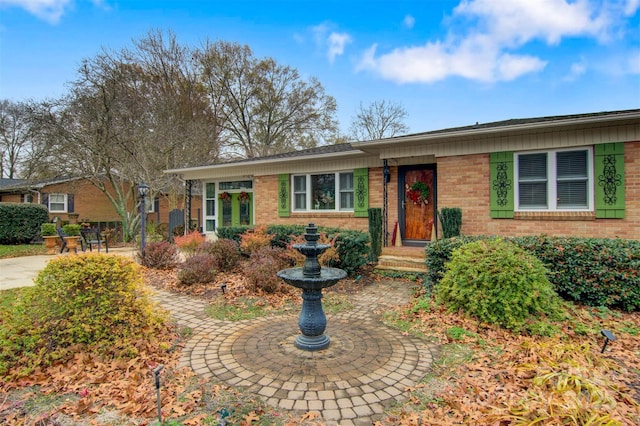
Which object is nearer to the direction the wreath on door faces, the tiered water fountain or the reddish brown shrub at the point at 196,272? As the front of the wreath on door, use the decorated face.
the tiered water fountain

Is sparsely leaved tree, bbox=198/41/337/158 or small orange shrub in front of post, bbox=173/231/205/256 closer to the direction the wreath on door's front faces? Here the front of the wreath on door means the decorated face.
the small orange shrub in front of post

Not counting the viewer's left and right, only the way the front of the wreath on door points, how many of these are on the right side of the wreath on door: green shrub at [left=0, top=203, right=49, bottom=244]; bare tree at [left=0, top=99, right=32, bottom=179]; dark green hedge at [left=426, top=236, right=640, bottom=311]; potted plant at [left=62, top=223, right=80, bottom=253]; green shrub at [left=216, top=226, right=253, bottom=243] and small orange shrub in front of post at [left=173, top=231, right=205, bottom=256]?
5

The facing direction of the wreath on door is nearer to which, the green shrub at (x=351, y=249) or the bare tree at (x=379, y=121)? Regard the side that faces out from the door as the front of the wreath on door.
the green shrub

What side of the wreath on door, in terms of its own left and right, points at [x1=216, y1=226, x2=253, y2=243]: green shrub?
right

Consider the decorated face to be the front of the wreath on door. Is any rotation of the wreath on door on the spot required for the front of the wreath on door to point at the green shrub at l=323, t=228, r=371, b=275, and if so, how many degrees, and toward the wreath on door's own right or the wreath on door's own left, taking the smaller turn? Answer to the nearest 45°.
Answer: approximately 45° to the wreath on door's own right

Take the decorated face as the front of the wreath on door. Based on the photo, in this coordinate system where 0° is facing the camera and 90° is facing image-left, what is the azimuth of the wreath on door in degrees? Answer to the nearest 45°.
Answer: approximately 0°

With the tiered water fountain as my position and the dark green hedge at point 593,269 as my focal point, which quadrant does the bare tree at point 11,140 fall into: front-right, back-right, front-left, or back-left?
back-left

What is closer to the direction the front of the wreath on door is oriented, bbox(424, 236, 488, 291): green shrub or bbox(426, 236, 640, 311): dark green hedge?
the green shrub

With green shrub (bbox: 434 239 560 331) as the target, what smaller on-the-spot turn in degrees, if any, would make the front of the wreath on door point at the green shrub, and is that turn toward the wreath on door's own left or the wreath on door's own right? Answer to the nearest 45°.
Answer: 0° — it already faces it

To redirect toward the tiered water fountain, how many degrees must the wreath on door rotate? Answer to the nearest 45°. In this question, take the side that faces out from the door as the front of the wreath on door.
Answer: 0° — it already faces it

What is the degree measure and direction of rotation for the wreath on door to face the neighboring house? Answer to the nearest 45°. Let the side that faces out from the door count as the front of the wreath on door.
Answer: approximately 90° to its right

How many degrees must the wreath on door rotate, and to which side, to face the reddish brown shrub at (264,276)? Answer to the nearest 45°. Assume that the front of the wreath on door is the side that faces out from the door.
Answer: approximately 45° to its right
